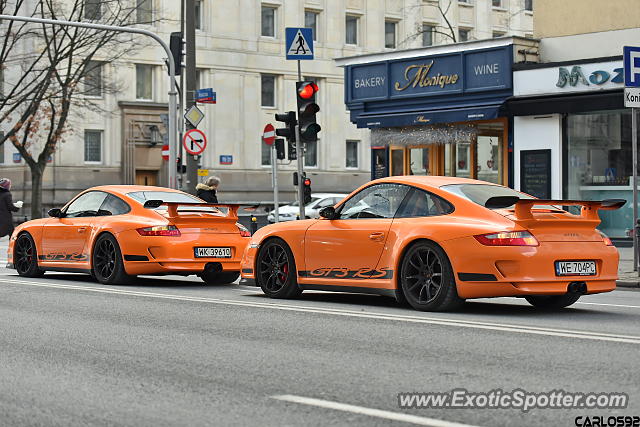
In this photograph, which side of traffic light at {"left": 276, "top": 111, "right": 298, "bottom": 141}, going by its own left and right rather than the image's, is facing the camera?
left

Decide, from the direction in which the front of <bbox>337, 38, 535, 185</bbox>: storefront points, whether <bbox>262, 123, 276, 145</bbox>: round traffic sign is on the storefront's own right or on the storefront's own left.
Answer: on the storefront's own right

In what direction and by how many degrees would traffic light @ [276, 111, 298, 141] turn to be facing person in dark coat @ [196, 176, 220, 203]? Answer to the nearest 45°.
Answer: approximately 45° to its right

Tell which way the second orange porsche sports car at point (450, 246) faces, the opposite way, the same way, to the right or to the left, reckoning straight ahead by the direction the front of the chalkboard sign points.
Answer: to the right

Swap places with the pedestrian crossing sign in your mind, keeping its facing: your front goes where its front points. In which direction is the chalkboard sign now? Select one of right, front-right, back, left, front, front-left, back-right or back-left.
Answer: back-left

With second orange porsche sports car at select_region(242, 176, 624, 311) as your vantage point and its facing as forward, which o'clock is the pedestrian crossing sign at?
The pedestrian crossing sign is roughly at 1 o'clock from the second orange porsche sports car.

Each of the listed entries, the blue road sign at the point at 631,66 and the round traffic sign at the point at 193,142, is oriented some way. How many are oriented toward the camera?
2

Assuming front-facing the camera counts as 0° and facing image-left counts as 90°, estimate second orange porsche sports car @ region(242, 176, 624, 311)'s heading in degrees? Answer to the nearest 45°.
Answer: approximately 135°

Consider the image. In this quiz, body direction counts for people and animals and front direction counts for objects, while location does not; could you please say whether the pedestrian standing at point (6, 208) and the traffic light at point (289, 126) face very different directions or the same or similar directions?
very different directions
